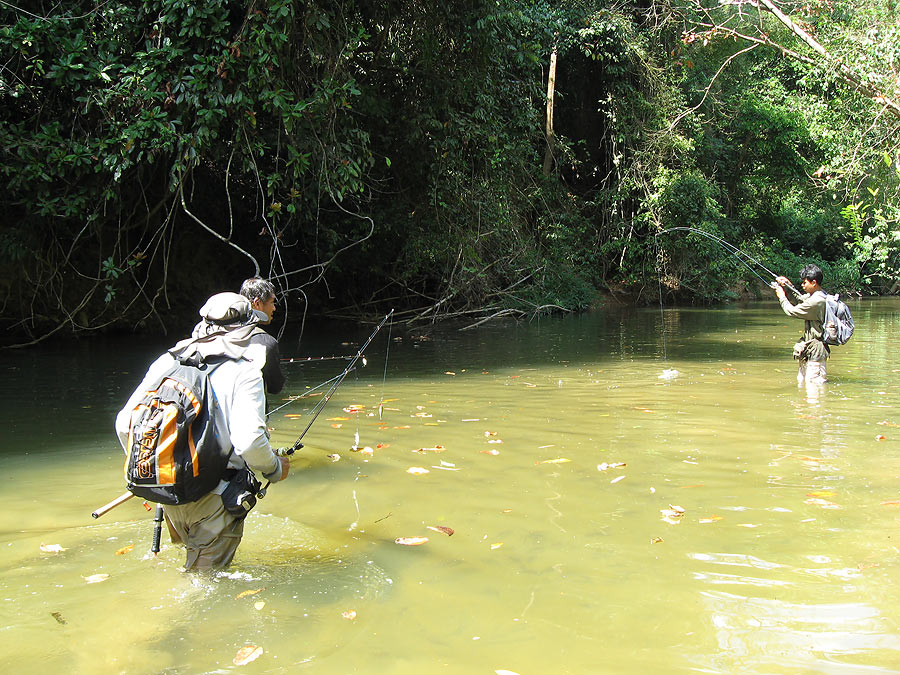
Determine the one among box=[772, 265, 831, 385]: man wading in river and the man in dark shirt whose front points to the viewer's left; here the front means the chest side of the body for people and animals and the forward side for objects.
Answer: the man wading in river

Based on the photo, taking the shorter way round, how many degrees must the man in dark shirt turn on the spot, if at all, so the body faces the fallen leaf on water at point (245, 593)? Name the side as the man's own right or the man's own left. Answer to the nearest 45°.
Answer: approximately 90° to the man's own right

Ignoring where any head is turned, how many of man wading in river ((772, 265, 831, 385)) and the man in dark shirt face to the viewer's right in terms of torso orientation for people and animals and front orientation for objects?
1

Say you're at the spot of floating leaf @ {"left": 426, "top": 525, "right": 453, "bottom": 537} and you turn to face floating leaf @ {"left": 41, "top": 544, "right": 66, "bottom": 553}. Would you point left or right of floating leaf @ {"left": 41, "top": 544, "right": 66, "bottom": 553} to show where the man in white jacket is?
left

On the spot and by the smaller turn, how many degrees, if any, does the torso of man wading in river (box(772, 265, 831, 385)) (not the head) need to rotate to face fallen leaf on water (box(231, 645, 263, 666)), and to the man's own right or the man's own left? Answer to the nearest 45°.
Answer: approximately 90° to the man's own left

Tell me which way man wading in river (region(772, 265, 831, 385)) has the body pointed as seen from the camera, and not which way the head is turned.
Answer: to the viewer's left

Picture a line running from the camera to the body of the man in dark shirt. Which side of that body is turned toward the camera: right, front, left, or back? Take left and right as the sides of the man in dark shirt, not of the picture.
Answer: right

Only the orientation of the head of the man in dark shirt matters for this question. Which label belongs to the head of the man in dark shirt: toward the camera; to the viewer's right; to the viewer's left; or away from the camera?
to the viewer's right

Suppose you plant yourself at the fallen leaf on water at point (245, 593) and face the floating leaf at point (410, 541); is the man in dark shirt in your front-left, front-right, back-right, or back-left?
front-left

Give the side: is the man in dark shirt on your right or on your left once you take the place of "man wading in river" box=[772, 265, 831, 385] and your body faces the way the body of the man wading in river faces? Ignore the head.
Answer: on your left

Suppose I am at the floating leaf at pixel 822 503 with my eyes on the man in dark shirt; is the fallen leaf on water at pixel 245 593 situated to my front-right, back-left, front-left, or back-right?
front-left

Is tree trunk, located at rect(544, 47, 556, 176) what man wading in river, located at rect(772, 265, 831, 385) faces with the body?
no
